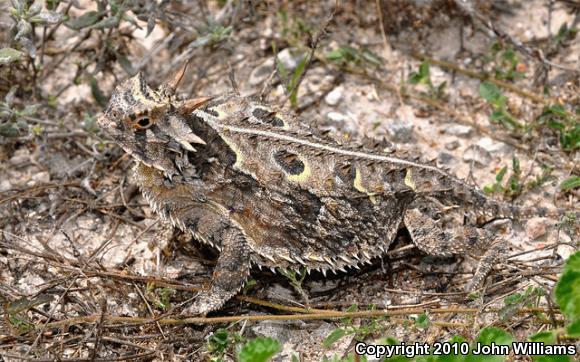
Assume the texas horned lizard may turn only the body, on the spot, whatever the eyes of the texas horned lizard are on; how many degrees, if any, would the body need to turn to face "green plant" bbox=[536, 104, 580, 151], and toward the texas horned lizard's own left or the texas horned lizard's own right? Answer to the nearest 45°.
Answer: approximately 135° to the texas horned lizard's own right

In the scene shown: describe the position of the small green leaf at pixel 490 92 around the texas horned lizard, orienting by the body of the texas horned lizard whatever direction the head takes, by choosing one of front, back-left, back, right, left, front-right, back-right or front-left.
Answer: back-right

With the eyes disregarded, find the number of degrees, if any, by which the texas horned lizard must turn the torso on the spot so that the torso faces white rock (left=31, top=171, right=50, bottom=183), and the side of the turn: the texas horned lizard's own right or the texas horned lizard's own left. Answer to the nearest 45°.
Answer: approximately 45° to the texas horned lizard's own right

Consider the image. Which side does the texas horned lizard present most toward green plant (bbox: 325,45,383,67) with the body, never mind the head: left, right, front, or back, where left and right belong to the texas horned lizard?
right

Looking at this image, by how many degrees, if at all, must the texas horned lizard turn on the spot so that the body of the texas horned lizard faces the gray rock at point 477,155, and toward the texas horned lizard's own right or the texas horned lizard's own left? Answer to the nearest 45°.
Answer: approximately 135° to the texas horned lizard's own right

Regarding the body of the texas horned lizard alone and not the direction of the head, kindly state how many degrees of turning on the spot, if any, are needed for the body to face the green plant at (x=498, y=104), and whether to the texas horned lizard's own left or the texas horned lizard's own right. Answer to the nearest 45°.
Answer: approximately 135° to the texas horned lizard's own right

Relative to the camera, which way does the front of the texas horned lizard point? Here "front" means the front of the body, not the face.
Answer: to the viewer's left

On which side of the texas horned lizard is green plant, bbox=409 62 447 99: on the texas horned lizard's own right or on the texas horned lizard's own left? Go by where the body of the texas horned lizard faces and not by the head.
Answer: on the texas horned lizard's own right

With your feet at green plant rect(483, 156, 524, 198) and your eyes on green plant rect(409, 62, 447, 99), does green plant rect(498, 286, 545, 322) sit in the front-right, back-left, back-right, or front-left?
back-left

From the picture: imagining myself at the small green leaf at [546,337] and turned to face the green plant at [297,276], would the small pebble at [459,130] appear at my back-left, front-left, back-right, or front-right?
front-right

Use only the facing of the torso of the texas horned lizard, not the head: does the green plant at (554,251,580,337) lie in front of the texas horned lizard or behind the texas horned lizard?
behind

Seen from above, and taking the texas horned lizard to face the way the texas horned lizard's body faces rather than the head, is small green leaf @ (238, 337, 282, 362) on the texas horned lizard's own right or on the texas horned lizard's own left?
on the texas horned lizard's own left
